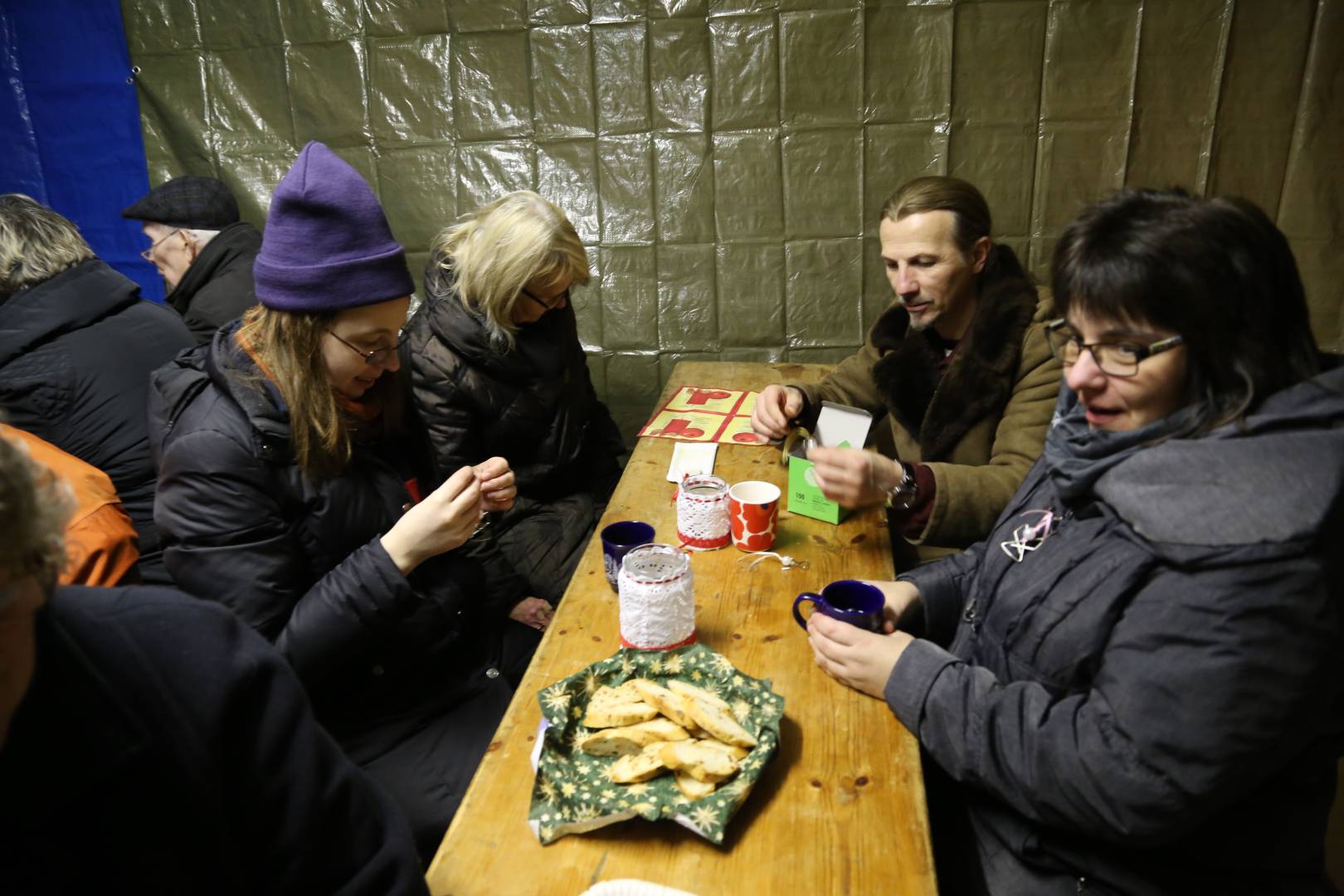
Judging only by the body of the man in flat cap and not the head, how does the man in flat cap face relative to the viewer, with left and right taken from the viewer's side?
facing to the left of the viewer

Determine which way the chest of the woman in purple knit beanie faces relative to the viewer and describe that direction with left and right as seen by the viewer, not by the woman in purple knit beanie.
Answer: facing to the right of the viewer

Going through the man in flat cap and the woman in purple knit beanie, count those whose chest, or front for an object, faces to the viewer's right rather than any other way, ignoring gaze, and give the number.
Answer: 1

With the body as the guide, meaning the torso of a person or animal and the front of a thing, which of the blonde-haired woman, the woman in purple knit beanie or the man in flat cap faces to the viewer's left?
the man in flat cap

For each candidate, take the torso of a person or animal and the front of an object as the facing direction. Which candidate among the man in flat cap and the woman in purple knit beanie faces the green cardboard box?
the woman in purple knit beanie

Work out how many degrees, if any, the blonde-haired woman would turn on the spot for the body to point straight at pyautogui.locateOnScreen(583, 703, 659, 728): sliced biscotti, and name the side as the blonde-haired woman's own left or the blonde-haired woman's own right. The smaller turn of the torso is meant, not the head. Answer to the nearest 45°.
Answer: approximately 45° to the blonde-haired woman's own right

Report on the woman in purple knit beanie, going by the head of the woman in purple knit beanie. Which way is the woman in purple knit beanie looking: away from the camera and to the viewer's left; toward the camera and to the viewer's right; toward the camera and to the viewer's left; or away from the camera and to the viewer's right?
toward the camera and to the viewer's right

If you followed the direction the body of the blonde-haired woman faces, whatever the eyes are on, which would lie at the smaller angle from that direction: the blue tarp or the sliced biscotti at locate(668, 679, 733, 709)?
the sliced biscotti

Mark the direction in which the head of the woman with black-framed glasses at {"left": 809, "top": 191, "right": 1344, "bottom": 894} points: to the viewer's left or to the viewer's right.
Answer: to the viewer's left

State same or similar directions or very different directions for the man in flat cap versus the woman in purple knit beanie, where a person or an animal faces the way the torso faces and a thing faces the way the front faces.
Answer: very different directions

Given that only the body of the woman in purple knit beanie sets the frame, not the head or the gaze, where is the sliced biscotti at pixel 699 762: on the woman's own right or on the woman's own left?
on the woman's own right

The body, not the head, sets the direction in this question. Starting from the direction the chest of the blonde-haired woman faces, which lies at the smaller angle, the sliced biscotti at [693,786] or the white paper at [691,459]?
the white paper

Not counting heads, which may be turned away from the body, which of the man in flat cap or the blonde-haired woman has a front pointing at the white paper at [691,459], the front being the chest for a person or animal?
the blonde-haired woman
